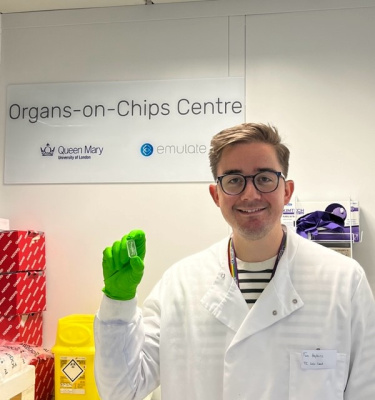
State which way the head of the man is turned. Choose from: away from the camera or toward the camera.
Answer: toward the camera

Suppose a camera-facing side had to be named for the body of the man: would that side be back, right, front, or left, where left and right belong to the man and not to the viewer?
front

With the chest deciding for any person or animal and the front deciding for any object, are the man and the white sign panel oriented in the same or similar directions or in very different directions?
same or similar directions

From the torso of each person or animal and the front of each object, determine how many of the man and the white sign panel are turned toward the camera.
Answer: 2

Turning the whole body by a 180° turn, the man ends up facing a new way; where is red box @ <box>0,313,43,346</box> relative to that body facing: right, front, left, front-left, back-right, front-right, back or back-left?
front-left

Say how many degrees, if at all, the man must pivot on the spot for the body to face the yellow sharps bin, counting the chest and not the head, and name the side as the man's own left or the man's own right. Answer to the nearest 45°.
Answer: approximately 135° to the man's own right

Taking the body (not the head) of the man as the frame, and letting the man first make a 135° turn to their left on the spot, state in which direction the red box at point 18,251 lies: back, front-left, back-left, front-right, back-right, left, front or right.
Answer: left

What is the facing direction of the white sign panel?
toward the camera
